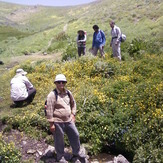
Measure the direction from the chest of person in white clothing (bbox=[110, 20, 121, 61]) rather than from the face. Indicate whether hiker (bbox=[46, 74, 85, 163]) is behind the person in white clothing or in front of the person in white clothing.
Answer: in front

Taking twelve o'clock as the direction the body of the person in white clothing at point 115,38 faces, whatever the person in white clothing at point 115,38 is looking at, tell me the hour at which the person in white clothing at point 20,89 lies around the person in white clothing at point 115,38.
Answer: the person in white clothing at point 20,89 is roughly at 12 o'clock from the person in white clothing at point 115,38.

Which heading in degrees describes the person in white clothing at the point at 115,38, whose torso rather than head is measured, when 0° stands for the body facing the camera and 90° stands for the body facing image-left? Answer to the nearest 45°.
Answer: approximately 45°

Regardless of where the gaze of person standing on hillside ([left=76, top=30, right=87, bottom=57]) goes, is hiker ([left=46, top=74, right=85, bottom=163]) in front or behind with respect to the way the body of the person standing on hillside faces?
in front

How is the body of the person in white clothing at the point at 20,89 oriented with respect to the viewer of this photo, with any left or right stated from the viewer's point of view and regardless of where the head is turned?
facing away from the viewer and to the right of the viewer

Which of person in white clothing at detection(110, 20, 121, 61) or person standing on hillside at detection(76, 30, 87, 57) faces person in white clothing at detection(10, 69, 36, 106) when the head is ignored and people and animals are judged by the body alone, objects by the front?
person in white clothing at detection(110, 20, 121, 61)

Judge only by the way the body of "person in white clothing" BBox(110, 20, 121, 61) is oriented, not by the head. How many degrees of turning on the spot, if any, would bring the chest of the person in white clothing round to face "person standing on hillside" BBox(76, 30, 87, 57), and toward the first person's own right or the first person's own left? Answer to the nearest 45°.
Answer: approximately 45° to the first person's own right
